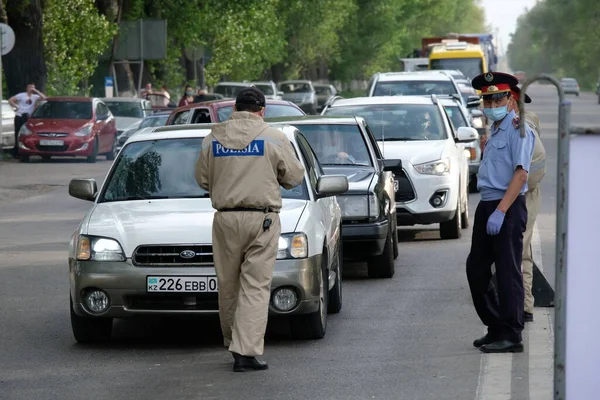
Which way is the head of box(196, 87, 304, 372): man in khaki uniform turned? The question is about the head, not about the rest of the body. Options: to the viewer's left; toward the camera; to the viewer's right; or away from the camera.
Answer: away from the camera

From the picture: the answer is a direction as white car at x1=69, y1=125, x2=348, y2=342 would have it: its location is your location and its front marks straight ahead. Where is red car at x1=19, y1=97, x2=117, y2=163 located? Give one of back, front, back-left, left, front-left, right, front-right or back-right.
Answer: back

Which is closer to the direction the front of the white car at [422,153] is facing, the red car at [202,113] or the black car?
the black car

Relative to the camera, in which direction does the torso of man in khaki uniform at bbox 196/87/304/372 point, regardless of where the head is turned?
away from the camera

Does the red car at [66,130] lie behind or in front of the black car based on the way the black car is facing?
behind

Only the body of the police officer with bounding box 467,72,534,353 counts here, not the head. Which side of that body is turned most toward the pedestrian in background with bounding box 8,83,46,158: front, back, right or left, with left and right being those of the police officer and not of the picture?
right

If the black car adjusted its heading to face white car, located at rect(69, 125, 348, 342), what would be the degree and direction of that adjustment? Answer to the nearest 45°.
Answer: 0° — it already faces it

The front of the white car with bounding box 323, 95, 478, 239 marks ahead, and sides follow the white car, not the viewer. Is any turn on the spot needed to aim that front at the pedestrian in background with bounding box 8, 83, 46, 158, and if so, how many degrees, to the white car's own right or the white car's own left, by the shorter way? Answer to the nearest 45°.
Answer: approximately 135° to the white car's own right

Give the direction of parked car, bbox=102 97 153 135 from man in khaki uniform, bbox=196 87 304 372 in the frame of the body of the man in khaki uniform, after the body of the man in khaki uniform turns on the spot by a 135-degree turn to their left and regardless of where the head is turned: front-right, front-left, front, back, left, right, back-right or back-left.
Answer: back-right
